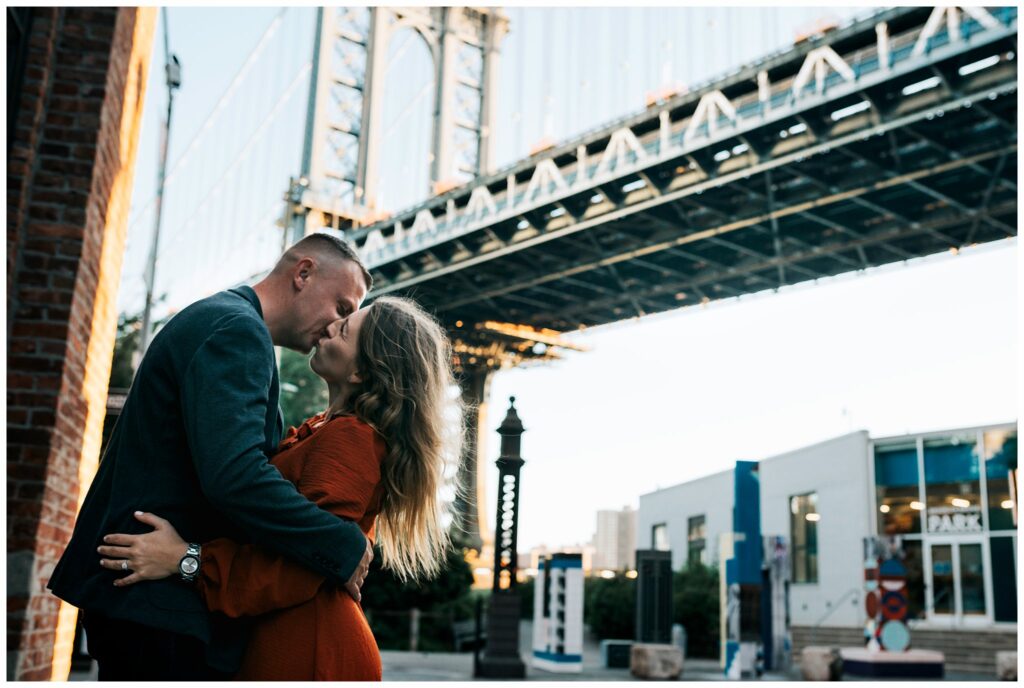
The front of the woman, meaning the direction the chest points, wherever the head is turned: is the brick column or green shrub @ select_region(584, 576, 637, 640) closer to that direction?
the brick column

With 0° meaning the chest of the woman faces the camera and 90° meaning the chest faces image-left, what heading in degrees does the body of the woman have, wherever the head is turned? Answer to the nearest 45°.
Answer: approximately 90°

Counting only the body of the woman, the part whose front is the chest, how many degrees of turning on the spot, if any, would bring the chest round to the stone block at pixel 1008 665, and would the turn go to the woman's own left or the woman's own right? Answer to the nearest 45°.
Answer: approximately 135° to the woman's own right

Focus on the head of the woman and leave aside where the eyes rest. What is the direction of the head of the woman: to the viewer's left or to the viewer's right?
to the viewer's left

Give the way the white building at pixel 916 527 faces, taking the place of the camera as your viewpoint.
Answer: facing the viewer

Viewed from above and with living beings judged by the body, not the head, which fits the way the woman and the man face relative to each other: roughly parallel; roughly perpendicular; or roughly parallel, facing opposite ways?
roughly parallel, facing opposite ways

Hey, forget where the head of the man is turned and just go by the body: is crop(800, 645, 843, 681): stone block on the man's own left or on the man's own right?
on the man's own left

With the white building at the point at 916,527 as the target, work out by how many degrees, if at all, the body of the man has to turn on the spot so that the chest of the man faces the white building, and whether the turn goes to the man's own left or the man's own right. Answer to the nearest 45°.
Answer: approximately 45° to the man's own left

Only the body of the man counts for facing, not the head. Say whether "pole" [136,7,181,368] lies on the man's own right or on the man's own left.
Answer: on the man's own left

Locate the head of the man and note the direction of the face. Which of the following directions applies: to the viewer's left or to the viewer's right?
to the viewer's right

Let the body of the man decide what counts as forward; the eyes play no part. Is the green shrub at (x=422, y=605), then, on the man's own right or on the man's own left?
on the man's own left

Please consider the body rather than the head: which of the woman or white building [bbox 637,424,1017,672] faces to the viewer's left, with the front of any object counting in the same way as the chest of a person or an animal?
the woman

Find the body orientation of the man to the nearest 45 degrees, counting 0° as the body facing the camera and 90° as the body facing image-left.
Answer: approximately 270°

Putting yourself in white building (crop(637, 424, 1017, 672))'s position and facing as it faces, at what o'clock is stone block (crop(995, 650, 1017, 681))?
The stone block is roughly at 12 o'clock from the white building.

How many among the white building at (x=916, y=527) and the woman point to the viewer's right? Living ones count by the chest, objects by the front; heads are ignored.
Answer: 0
